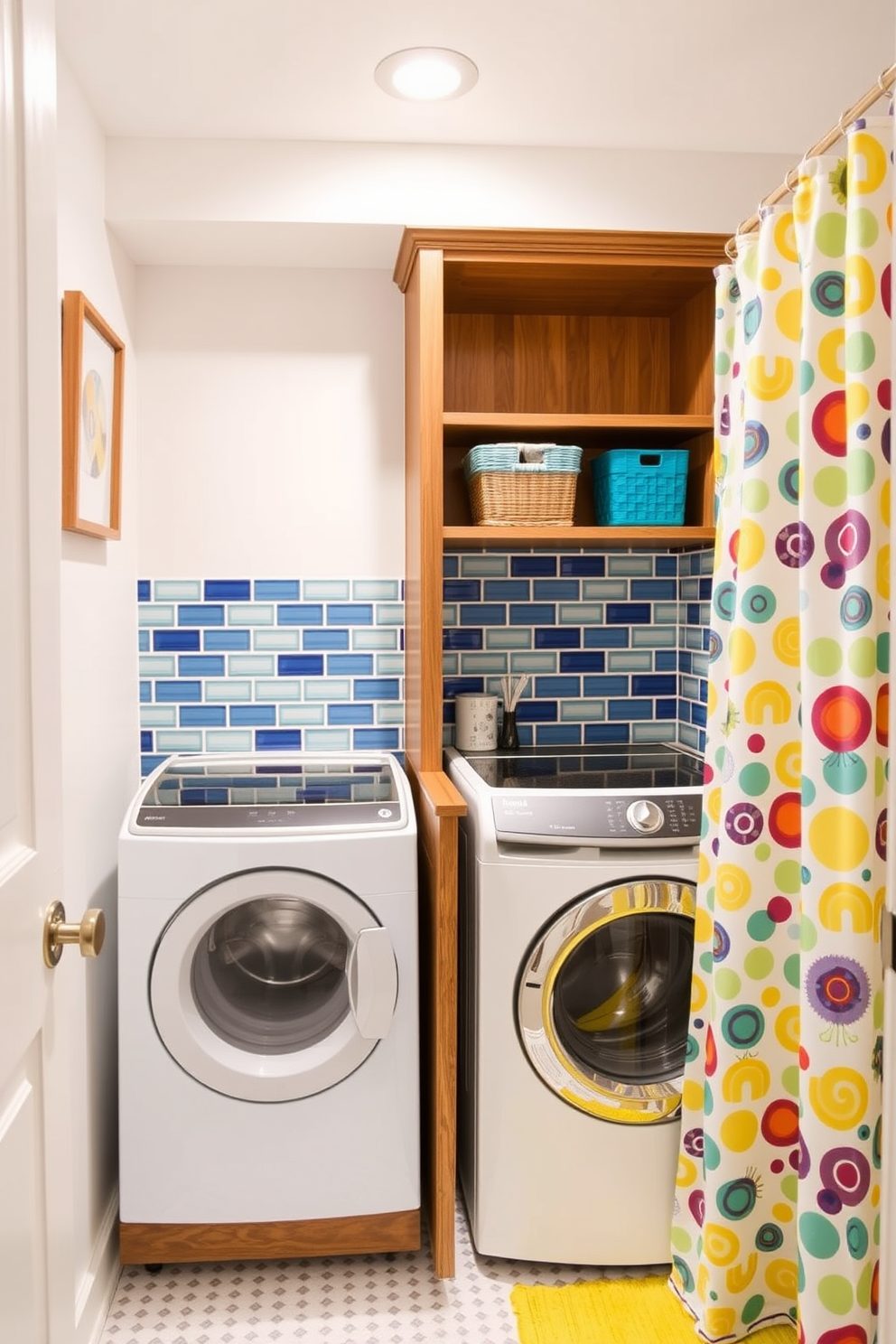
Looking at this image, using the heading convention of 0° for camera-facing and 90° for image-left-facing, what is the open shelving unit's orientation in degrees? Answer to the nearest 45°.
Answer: approximately 0°

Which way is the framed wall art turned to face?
to the viewer's right

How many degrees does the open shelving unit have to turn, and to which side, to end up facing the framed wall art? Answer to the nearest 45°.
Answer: approximately 45° to its right

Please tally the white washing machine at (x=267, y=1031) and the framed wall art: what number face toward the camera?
1

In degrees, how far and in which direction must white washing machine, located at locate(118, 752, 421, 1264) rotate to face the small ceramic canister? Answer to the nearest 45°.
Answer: approximately 135° to its left
